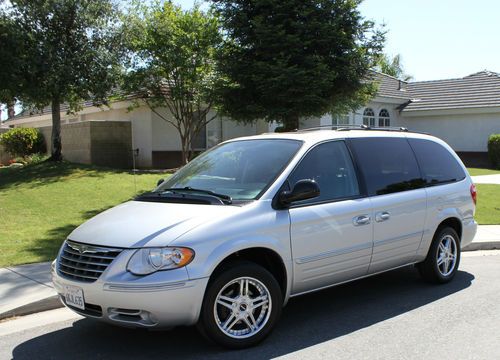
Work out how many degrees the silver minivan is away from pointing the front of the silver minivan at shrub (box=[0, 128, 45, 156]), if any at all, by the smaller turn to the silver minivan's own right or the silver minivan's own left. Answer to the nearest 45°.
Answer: approximately 90° to the silver minivan's own right

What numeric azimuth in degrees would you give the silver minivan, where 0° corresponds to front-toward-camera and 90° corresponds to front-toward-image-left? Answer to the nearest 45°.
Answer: approximately 45°

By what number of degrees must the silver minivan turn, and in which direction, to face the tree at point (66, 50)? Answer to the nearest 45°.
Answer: approximately 90° to its right

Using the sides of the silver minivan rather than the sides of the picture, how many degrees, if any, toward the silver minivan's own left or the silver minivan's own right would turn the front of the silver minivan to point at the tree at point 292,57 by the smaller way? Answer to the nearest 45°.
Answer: approximately 135° to the silver minivan's own right

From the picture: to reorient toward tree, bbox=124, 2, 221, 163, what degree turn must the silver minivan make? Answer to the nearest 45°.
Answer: approximately 135° to its right

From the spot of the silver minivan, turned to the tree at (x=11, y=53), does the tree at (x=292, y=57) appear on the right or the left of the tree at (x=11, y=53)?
right

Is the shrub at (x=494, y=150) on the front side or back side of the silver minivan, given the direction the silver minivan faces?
on the back side

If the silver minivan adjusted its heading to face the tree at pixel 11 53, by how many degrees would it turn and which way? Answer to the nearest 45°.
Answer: approximately 90° to its right
